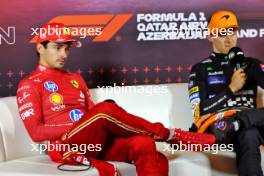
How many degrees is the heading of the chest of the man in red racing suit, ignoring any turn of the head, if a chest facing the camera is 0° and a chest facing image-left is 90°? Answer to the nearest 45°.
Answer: approximately 315°

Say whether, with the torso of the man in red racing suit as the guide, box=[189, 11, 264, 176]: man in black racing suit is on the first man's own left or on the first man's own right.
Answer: on the first man's own left
